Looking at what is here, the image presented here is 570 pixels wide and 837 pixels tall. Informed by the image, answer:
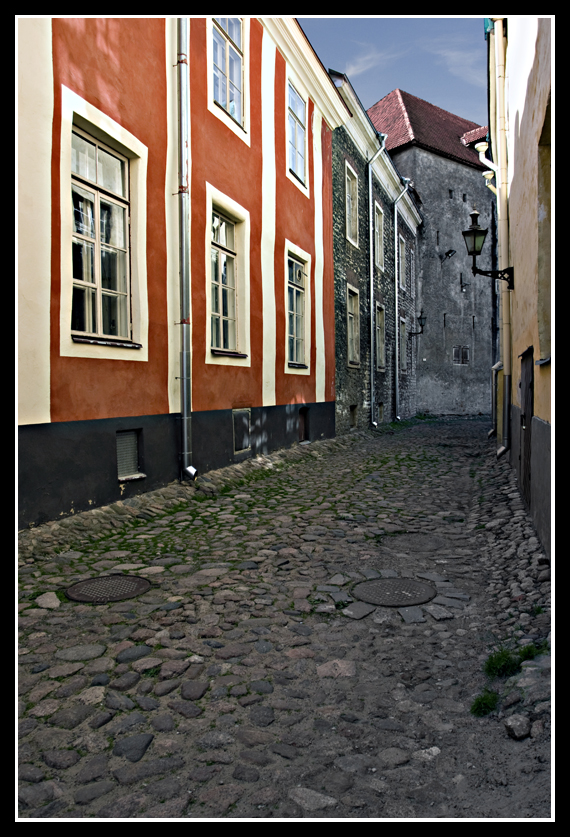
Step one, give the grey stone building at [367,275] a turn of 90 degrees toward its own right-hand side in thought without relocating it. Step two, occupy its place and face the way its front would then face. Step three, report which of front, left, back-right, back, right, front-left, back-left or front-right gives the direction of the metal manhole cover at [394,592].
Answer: front

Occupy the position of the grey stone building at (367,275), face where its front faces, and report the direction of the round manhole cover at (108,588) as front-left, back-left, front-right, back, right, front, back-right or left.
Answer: right

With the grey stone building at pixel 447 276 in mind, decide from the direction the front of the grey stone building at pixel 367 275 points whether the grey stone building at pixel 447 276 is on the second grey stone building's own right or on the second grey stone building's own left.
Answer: on the second grey stone building's own left

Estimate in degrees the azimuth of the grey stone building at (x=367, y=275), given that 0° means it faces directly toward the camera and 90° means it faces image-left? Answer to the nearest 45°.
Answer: approximately 270°

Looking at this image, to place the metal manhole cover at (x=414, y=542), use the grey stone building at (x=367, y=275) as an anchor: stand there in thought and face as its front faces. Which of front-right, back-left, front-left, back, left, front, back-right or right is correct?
right
